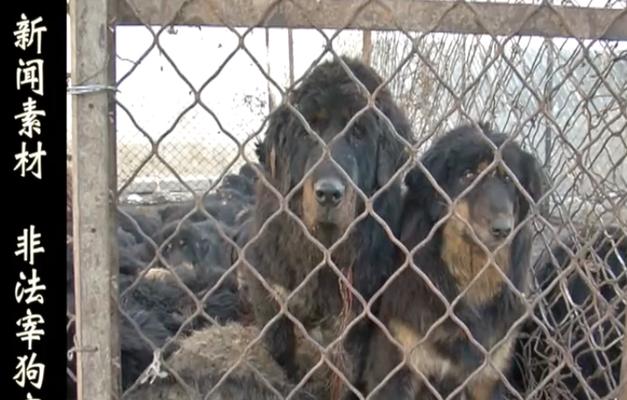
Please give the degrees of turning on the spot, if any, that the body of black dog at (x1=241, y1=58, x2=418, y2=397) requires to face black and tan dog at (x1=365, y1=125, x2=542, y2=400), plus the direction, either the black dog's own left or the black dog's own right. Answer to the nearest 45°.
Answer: approximately 90° to the black dog's own left

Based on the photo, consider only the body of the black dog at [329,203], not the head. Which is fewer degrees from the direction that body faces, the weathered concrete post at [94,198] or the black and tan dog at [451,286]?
the weathered concrete post

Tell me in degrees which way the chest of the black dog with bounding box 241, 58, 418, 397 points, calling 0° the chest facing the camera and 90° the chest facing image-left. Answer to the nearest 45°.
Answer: approximately 0°

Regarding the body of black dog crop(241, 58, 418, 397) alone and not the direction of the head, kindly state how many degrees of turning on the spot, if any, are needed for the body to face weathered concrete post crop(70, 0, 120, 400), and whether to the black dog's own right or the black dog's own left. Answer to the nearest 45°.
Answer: approximately 45° to the black dog's own right
